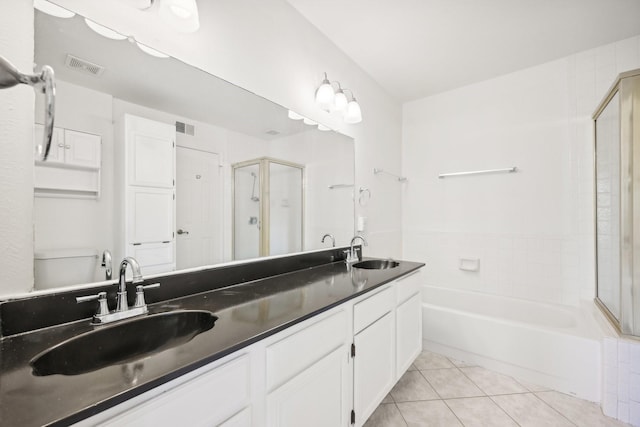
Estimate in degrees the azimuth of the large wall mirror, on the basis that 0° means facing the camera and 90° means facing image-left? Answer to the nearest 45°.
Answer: approximately 315°

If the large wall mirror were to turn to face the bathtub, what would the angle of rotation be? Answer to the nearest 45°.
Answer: approximately 45° to its left

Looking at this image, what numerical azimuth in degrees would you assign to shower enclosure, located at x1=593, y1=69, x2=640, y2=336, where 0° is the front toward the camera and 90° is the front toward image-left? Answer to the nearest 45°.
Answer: approximately 90°

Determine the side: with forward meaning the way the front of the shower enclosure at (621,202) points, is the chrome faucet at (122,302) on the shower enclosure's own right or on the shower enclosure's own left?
on the shower enclosure's own left

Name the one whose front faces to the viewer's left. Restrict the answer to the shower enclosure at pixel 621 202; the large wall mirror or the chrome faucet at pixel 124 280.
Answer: the shower enclosure

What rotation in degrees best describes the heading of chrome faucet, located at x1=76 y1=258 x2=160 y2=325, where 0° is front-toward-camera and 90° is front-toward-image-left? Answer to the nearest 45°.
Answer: approximately 315°

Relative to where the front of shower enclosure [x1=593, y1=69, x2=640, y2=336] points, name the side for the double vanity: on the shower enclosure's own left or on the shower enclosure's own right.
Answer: on the shower enclosure's own left

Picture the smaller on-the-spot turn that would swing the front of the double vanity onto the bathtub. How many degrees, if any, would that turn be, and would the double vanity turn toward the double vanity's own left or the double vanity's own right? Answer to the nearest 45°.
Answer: approximately 45° to the double vanity's own left
